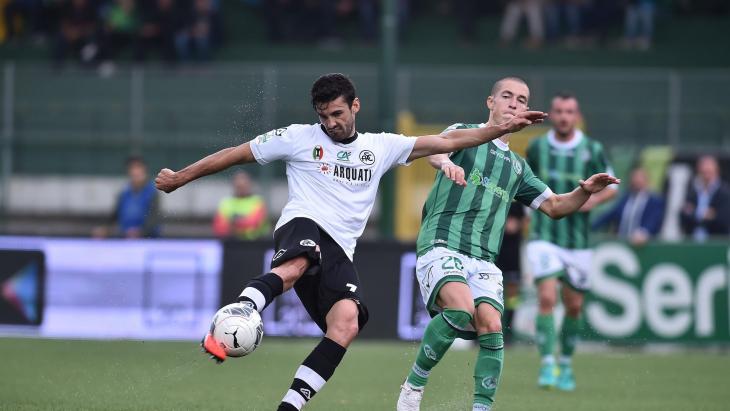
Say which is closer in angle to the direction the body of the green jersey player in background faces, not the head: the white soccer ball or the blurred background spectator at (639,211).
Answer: the white soccer ball

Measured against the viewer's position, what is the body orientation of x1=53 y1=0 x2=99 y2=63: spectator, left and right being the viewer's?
facing the viewer

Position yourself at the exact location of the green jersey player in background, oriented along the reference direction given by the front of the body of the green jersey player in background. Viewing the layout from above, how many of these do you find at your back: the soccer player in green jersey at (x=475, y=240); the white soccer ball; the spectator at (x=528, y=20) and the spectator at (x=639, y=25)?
2

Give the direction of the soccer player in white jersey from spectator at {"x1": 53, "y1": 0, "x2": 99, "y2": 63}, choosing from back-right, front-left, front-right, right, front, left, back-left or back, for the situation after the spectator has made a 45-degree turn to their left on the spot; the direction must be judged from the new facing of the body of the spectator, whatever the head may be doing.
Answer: front-right

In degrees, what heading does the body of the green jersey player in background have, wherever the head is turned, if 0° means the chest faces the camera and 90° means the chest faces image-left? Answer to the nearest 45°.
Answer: approximately 0°

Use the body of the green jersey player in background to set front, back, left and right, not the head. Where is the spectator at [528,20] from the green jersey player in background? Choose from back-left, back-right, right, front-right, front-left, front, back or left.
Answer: back

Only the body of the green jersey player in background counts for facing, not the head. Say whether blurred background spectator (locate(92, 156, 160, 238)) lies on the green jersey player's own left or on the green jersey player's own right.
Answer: on the green jersey player's own right

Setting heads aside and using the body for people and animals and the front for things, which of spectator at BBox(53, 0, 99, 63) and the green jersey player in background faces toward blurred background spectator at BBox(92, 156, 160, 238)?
the spectator

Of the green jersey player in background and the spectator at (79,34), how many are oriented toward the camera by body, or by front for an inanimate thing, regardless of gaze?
2

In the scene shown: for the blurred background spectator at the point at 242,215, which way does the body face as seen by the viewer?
toward the camera

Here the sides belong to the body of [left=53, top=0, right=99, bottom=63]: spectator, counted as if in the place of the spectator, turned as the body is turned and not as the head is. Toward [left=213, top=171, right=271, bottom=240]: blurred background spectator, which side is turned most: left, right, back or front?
front

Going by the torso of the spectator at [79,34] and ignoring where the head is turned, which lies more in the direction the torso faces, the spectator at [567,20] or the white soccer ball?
the white soccer ball

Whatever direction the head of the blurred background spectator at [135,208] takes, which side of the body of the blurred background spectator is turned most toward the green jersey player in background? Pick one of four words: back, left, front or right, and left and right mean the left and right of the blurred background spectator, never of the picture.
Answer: left

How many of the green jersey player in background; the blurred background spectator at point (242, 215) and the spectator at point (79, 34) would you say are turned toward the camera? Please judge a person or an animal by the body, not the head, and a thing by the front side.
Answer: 3

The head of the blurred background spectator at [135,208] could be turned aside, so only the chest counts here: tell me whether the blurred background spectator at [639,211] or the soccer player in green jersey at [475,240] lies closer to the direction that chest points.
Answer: the soccer player in green jersey
